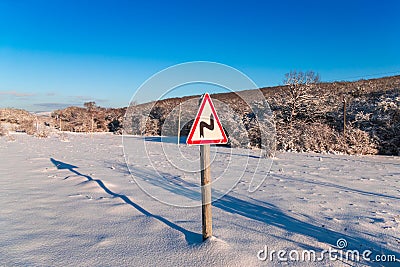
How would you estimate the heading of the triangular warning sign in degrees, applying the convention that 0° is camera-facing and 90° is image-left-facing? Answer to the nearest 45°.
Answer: approximately 0°
